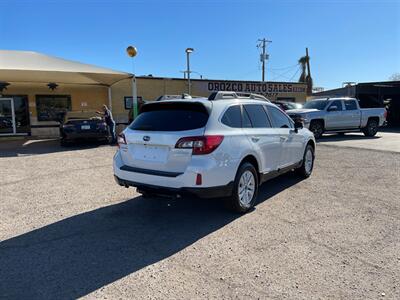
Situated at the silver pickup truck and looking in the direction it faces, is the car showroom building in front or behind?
in front

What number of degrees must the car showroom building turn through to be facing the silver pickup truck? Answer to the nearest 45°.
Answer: approximately 90° to its left

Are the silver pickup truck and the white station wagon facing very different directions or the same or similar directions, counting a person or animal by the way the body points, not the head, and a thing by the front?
very different directions

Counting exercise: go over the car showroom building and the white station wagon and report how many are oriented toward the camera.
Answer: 1

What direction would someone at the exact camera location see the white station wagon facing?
facing away from the viewer and to the right of the viewer

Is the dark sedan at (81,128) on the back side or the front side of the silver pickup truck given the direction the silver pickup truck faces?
on the front side

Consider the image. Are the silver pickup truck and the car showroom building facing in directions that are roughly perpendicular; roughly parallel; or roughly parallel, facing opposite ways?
roughly perpendicular
